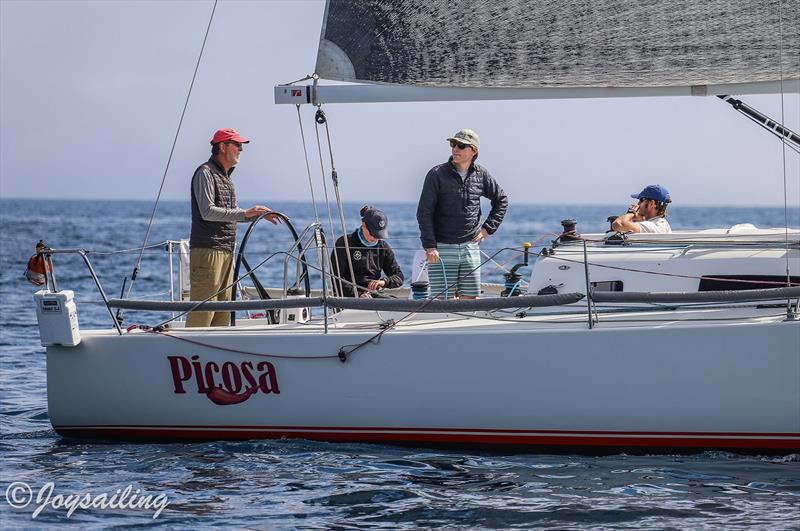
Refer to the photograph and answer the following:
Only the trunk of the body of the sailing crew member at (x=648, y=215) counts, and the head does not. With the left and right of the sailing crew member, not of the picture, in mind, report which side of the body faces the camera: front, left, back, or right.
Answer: left

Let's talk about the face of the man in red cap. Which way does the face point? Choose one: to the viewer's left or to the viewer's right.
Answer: to the viewer's right

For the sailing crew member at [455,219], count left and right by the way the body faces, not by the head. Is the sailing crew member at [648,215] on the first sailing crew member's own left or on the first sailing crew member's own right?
on the first sailing crew member's own left

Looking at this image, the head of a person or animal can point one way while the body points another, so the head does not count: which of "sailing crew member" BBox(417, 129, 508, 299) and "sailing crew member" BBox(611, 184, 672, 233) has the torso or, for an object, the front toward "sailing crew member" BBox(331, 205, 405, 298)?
"sailing crew member" BBox(611, 184, 672, 233)

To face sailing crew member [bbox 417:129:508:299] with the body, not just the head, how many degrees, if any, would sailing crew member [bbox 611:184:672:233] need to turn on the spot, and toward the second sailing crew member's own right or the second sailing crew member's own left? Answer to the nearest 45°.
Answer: approximately 45° to the second sailing crew member's own left

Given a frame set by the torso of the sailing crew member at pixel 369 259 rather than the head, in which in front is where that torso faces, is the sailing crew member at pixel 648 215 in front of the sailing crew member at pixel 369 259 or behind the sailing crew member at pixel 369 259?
in front

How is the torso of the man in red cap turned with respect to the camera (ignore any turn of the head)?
to the viewer's right

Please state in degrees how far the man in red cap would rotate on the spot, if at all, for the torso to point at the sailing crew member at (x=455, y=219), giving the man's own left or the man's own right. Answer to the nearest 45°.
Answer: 0° — they already face them

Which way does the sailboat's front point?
to the viewer's right

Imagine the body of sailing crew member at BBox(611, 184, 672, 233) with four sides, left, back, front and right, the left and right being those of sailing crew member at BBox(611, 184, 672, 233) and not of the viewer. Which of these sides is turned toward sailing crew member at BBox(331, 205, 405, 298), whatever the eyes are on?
front

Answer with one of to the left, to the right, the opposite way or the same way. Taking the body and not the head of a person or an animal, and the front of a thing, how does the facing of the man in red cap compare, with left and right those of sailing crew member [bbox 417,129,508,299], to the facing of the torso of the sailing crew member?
to the left

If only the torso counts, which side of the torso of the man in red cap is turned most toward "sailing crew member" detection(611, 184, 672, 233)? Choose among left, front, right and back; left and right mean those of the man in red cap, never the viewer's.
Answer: front

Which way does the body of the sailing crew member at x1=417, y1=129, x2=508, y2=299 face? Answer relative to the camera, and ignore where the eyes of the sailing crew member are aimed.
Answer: toward the camera
